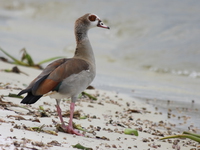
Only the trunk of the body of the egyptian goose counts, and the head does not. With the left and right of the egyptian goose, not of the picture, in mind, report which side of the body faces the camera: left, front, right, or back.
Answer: right
